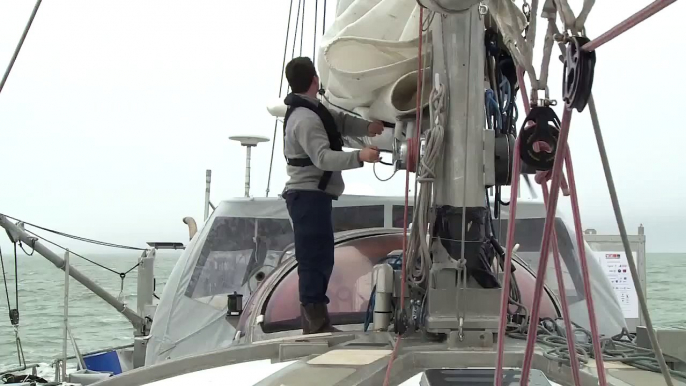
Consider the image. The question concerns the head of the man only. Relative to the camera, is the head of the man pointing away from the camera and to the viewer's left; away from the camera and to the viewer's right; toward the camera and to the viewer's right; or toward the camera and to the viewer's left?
away from the camera and to the viewer's right

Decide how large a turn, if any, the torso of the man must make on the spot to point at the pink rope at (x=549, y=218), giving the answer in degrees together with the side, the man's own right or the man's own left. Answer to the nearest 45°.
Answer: approximately 90° to the man's own right

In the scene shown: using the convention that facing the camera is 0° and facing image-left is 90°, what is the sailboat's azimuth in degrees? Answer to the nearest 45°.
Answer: approximately 0°

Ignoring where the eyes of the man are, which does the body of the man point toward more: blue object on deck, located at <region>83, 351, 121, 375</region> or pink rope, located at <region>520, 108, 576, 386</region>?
the pink rope

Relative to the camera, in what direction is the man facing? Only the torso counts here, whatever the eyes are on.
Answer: to the viewer's right

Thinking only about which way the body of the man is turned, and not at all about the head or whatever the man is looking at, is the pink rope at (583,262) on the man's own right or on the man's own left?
on the man's own right
